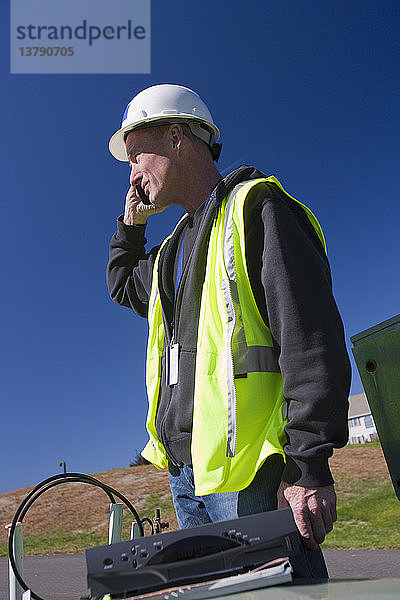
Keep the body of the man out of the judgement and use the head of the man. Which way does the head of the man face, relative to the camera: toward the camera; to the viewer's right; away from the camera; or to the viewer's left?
to the viewer's left

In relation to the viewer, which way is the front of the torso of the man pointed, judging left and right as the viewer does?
facing the viewer and to the left of the viewer
